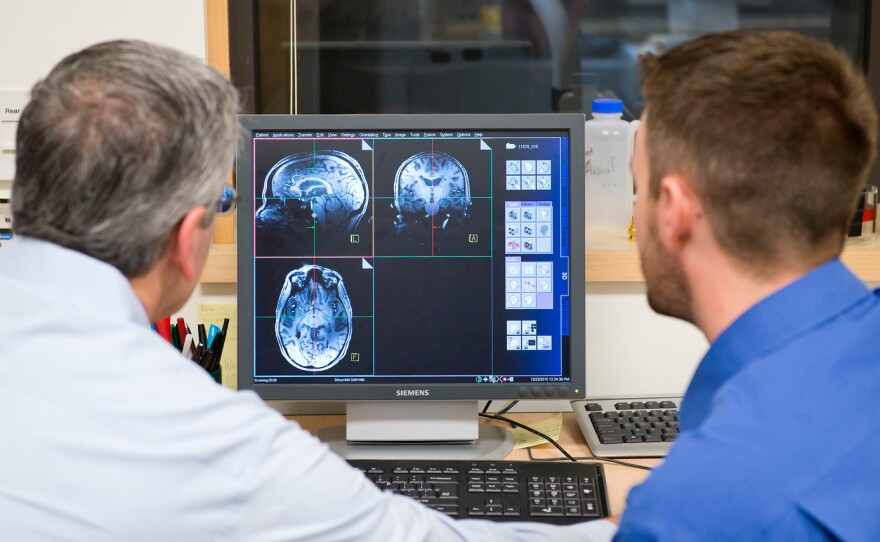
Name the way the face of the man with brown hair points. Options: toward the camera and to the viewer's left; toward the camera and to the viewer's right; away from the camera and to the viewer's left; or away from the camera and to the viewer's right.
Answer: away from the camera and to the viewer's left

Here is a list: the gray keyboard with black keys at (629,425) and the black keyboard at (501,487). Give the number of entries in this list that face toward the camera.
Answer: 2

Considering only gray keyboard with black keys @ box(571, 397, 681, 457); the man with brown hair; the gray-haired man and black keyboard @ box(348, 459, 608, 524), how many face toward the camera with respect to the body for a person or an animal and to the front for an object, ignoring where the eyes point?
2

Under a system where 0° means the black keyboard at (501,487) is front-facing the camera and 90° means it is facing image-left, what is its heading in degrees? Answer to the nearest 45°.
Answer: approximately 0°

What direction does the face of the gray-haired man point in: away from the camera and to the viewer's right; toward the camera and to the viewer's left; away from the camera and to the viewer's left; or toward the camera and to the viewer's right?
away from the camera and to the viewer's right

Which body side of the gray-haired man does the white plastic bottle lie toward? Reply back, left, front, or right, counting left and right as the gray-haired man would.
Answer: front

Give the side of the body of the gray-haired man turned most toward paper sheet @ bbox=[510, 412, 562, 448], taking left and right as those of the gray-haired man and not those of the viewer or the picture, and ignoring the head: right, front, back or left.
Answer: front

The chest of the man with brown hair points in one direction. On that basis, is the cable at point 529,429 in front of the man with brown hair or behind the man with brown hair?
in front

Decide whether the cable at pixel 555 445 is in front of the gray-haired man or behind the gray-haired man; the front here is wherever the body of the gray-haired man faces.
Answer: in front
